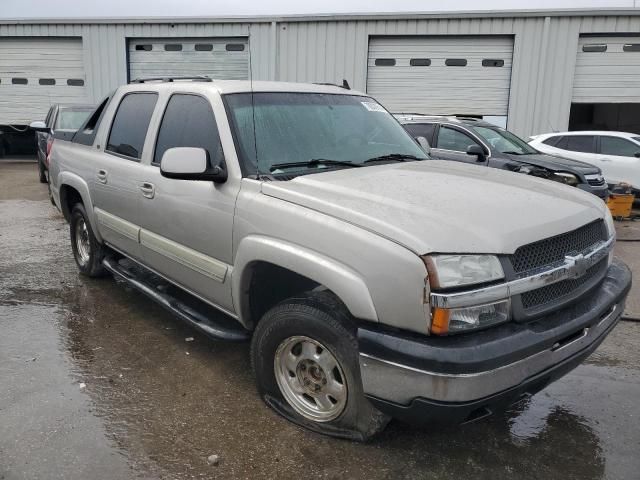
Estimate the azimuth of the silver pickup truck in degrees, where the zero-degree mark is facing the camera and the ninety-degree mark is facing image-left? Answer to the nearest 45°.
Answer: approximately 315°

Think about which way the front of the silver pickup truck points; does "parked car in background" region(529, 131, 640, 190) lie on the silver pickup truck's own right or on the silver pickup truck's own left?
on the silver pickup truck's own left

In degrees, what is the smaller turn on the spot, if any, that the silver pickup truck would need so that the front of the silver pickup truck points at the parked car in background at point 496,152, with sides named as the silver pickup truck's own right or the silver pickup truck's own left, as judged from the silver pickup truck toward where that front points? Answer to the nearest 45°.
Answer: approximately 135° to the silver pickup truck's own left

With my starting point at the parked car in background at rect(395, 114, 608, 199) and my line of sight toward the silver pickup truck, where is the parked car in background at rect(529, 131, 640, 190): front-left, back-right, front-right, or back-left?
back-left

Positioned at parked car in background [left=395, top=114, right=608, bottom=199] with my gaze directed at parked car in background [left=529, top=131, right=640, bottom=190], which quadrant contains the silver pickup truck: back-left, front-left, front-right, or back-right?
back-right
